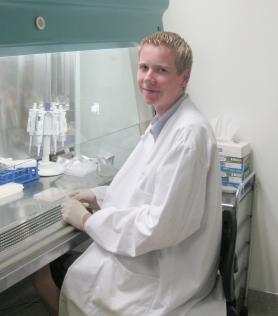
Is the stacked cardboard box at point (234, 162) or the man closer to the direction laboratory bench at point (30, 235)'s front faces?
the man

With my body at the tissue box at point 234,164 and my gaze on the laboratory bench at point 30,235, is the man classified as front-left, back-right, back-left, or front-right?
front-left

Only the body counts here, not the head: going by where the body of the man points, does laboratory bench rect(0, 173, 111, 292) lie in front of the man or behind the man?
in front

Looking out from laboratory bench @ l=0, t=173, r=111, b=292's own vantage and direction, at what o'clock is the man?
The man is roughly at 11 o'clock from the laboratory bench.

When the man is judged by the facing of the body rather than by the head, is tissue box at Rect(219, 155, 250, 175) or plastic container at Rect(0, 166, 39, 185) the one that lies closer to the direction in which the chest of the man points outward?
the plastic container

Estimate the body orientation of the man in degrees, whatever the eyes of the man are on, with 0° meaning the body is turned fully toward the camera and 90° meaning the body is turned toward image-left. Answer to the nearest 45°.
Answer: approximately 90°

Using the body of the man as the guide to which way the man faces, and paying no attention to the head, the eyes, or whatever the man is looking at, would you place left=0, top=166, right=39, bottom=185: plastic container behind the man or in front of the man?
in front

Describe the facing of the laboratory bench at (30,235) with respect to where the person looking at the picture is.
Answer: facing the viewer and to the right of the viewer
